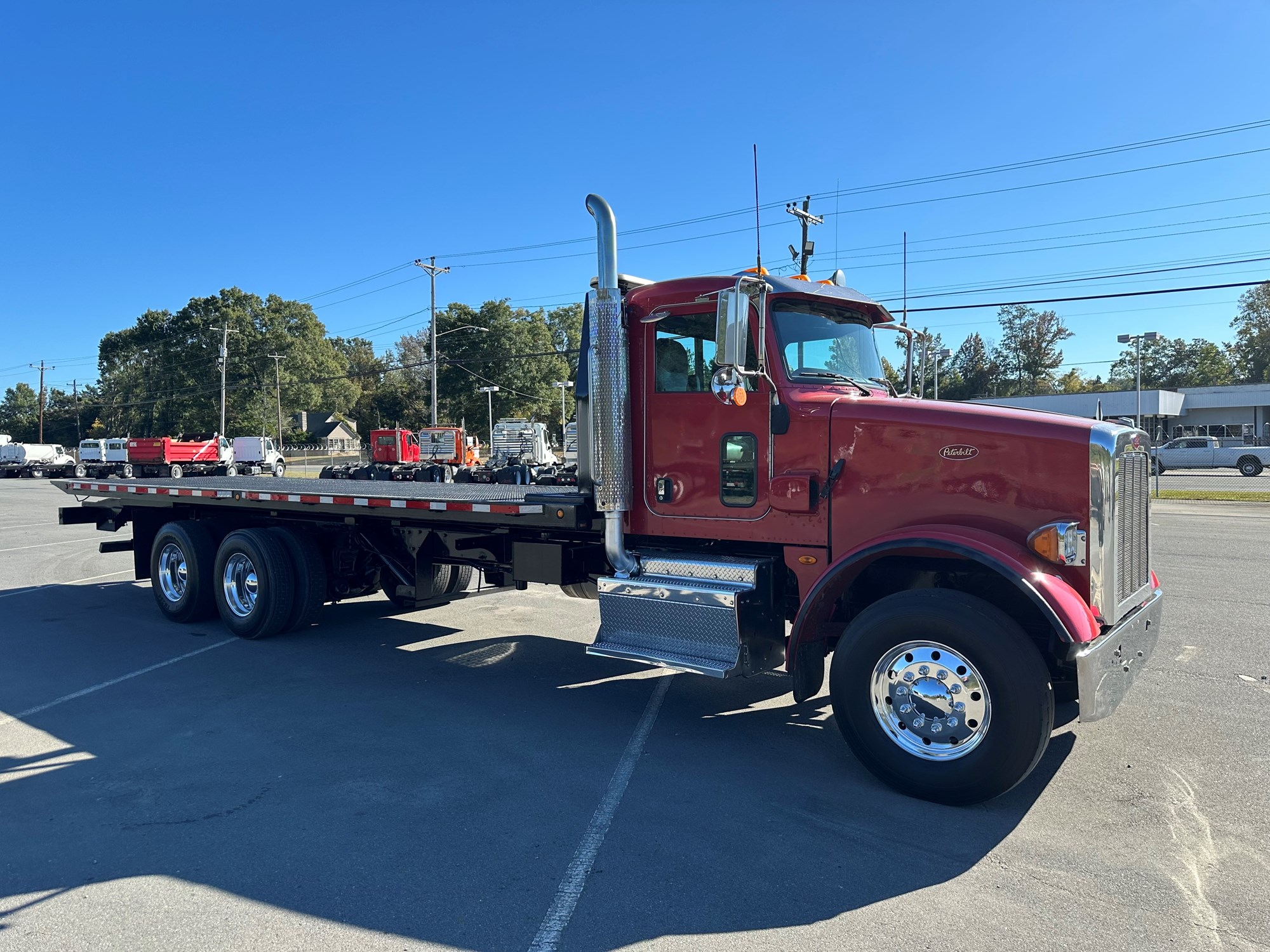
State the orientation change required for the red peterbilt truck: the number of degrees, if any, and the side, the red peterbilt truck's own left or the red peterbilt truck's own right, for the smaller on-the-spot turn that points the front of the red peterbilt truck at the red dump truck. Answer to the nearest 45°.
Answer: approximately 180°

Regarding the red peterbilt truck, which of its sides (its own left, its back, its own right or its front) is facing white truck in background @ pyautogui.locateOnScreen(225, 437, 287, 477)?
back

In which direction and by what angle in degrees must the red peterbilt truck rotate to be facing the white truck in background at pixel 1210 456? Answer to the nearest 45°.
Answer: approximately 90° to its left

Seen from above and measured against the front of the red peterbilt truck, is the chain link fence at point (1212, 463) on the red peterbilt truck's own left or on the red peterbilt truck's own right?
on the red peterbilt truck's own left

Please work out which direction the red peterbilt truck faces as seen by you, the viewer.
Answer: facing the viewer and to the right of the viewer
